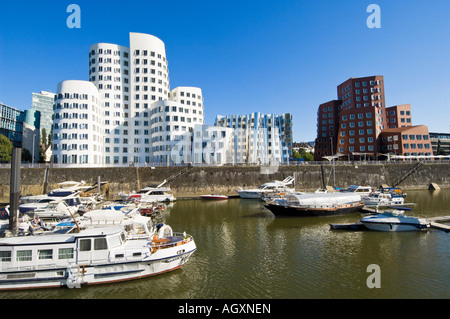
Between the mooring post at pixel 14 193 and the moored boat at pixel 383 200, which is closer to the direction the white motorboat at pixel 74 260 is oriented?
the moored boat

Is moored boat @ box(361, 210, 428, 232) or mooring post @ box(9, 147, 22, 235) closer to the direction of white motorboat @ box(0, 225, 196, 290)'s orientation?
the moored boat

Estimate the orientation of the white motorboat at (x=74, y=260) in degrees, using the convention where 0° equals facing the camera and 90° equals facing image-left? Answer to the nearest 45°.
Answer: approximately 270°

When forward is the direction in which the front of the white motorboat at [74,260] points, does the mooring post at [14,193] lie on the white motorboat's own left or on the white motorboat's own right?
on the white motorboat's own left

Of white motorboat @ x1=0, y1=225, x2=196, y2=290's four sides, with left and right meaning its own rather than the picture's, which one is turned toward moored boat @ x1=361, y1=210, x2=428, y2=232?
front
